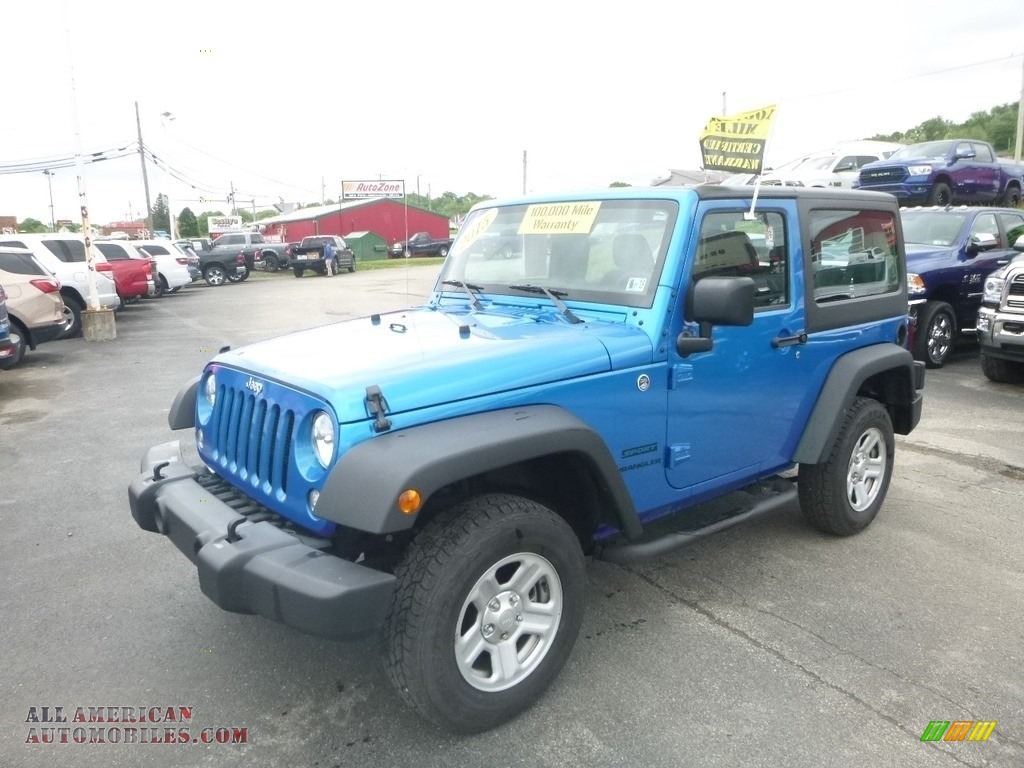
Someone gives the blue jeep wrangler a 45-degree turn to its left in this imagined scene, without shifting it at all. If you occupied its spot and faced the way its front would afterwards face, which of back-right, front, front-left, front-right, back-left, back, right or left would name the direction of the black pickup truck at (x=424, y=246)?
back

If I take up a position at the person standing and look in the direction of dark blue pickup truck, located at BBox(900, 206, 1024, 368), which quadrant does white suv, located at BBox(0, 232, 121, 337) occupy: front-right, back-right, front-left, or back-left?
front-right

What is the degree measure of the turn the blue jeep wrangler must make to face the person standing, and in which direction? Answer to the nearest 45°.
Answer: approximately 135° to its right

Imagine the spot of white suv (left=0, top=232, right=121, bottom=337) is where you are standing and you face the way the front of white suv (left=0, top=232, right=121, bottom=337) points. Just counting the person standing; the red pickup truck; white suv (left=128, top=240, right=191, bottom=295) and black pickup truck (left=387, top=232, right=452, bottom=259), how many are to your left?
0

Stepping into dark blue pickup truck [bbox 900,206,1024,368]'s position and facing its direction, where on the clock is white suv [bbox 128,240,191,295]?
The white suv is roughly at 2 o'clock from the dark blue pickup truck.

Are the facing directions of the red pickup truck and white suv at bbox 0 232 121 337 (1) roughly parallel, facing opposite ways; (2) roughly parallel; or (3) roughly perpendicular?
roughly parallel

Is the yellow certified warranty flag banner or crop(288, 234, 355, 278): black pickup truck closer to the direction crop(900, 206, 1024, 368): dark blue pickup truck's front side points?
the yellow certified warranty flag banner

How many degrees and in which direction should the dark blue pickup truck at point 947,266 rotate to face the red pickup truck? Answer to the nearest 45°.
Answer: approximately 45° to its right

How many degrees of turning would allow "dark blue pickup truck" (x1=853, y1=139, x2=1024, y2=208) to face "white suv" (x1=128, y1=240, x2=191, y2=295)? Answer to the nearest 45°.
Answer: approximately 45° to its right

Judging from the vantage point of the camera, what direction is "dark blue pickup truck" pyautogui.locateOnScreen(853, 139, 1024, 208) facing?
facing the viewer and to the left of the viewer

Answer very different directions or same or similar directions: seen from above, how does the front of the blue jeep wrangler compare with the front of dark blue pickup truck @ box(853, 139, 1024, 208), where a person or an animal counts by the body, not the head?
same or similar directions

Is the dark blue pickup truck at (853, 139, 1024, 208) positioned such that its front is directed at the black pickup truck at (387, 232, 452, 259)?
no

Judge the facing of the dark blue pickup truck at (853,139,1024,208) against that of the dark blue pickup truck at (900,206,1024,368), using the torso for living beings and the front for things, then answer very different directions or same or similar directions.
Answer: same or similar directions

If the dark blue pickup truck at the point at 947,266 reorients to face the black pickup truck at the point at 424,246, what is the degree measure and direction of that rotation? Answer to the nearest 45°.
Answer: approximately 90° to its right
